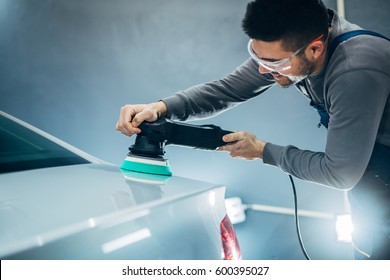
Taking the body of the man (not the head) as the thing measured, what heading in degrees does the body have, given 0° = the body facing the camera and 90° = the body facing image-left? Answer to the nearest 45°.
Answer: approximately 90°
